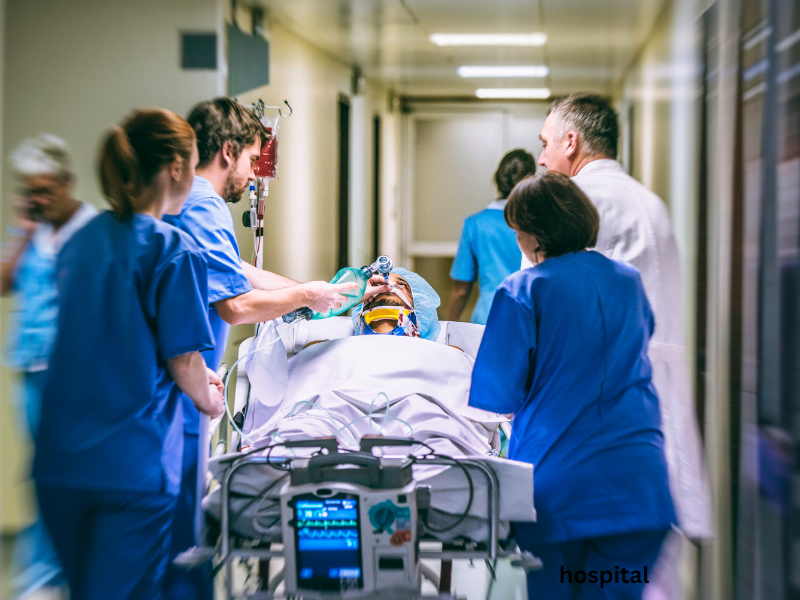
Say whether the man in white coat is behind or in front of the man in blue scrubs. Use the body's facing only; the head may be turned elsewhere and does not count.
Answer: in front

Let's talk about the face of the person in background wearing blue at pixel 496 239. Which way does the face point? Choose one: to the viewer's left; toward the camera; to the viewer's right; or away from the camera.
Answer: away from the camera

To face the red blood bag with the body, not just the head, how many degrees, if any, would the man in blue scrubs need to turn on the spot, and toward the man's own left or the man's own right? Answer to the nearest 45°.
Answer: approximately 90° to the man's own left

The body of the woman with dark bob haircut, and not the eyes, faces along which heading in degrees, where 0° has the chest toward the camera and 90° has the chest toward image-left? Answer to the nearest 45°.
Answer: approximately 135°

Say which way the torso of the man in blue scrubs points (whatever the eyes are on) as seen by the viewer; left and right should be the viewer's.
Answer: facing to the right of the viewer

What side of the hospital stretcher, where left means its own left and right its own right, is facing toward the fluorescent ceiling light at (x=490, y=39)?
back

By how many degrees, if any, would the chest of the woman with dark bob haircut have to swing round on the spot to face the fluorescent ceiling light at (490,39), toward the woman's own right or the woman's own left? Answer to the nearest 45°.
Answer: approximately 45° to the woman's own right

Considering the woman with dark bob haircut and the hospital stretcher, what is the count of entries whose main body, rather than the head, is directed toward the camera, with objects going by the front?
1

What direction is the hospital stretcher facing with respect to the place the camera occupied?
facing the viewer

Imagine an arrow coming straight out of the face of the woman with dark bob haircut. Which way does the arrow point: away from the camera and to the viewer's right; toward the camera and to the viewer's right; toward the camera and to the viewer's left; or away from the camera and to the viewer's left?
away from the camera and to the viewer's left

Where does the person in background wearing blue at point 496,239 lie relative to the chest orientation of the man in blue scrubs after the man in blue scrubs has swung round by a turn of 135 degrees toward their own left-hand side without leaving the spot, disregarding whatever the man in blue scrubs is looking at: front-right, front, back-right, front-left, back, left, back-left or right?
right

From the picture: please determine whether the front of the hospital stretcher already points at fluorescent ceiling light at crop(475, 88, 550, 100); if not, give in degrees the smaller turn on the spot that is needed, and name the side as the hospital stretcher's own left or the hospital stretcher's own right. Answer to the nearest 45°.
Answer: approximately 180°

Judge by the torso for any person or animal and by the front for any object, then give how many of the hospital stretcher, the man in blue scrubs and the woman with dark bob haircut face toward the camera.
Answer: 1
